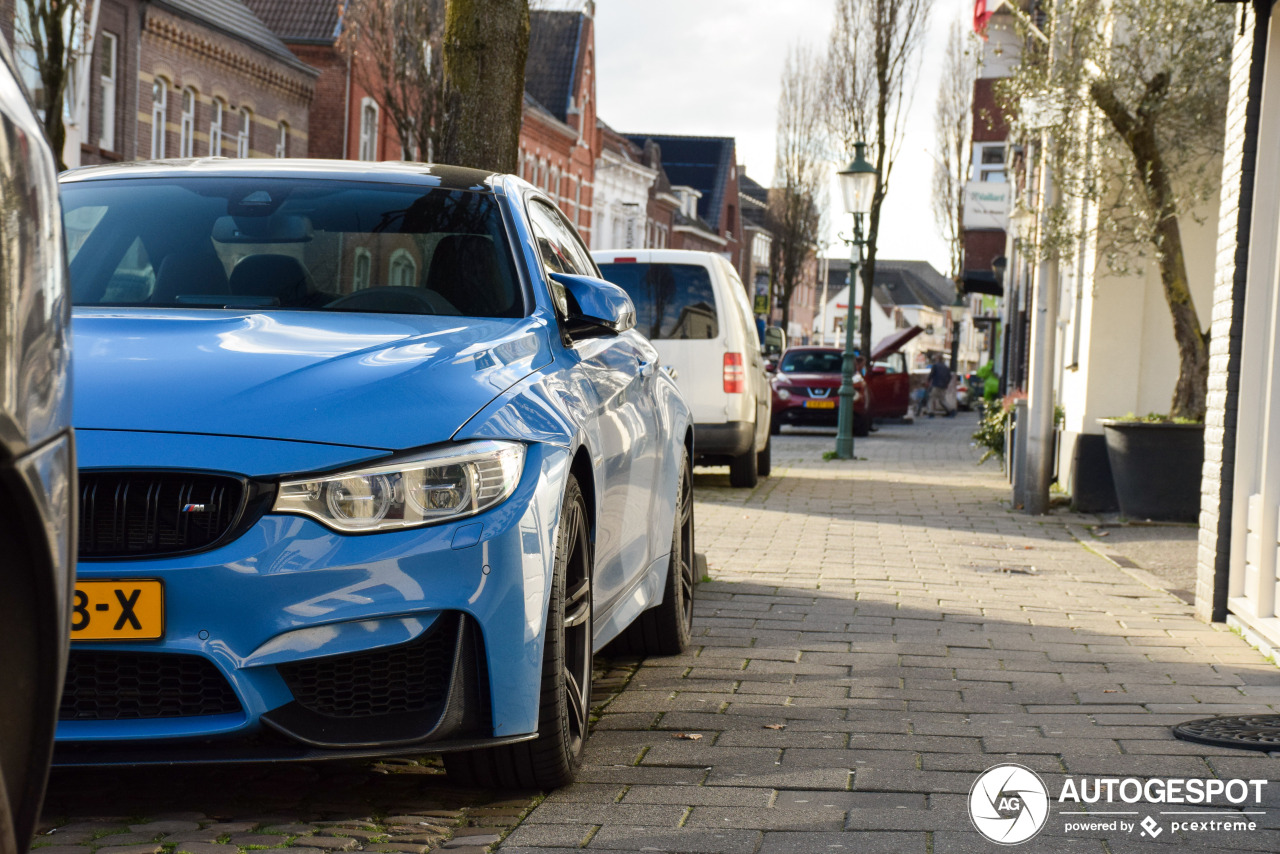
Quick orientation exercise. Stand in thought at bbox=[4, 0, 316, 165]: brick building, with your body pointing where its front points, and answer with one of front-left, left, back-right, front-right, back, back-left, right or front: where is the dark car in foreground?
front-right

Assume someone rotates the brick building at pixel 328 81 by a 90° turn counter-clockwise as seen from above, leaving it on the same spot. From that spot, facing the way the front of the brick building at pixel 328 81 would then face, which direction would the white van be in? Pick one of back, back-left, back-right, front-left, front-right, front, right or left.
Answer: back-right

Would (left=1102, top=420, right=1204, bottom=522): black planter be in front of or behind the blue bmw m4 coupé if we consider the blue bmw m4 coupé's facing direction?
behind

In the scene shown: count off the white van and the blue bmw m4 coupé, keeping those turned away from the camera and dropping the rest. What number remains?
1

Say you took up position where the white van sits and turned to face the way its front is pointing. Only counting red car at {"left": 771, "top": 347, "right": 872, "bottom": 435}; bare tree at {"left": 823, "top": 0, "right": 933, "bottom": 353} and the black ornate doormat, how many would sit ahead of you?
2

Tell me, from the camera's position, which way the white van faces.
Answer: facing away from the viewer

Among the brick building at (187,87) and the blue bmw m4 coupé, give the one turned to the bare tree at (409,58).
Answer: the brick building

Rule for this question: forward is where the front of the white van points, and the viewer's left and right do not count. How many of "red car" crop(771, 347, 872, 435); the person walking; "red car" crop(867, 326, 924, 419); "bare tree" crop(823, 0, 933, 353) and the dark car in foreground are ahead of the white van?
4

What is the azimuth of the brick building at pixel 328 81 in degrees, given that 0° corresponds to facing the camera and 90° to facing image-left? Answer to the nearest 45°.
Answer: approximately 315°

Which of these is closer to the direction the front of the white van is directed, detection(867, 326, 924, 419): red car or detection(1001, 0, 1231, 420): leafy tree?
the red car

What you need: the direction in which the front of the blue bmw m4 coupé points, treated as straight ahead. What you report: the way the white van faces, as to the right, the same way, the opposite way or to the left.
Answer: the opposite way

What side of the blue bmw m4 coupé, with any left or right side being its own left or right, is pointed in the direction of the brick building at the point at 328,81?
back

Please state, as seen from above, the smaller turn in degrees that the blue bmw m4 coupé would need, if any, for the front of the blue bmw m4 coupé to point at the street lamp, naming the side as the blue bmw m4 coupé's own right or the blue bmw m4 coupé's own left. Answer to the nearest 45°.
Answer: approximately 180°

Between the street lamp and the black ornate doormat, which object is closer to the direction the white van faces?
the street lamp

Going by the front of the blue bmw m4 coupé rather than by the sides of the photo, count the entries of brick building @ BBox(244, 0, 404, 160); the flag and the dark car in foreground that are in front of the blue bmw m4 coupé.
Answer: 1

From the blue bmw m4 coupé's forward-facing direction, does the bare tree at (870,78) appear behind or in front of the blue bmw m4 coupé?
behind

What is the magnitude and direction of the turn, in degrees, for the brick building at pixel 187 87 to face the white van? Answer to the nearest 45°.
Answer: approximately 45° to its right
